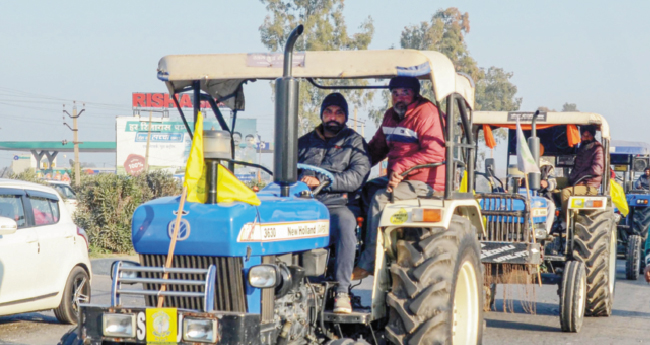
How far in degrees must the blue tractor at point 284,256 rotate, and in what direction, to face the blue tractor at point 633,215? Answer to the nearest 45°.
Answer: approximately 180°

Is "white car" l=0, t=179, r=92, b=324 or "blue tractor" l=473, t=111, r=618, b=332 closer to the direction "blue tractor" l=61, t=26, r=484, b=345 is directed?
the white car

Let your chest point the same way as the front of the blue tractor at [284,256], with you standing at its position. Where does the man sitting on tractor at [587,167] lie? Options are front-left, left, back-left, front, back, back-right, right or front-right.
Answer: back

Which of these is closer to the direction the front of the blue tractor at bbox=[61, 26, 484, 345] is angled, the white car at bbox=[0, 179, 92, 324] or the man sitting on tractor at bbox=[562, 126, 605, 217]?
the white car

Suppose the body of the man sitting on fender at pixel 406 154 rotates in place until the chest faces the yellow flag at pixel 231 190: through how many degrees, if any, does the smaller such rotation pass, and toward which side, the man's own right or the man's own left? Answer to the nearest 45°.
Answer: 0° — they already face it

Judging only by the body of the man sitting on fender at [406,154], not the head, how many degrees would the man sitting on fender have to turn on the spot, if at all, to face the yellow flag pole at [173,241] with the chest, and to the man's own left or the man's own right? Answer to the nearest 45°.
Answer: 0° — they already face it

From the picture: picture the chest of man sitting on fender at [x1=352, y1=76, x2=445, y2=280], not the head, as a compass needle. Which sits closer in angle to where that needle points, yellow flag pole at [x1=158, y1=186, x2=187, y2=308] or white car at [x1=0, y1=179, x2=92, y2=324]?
the yellow flag pole

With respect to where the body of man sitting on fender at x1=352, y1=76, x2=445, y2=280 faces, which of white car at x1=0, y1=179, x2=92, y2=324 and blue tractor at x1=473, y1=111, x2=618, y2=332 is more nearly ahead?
the white car

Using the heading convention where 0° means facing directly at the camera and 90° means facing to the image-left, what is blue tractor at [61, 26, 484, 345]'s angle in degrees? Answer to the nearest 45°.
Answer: approximately 45°

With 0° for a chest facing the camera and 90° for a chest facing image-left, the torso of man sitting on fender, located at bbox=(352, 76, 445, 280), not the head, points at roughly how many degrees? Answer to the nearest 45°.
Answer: approximately 45°
